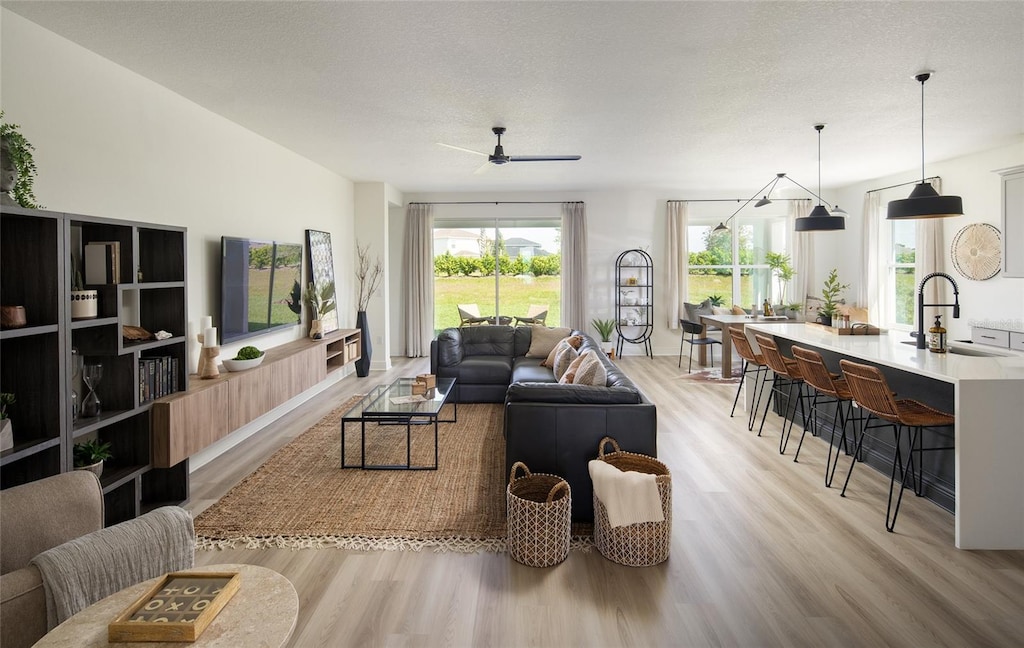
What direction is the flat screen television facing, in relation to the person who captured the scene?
facing the viewer and to the right of the viewer

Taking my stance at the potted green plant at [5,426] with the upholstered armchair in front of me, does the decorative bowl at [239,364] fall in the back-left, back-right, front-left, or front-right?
back-left

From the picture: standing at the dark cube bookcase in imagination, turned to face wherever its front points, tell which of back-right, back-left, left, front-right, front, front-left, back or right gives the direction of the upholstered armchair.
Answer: front-right

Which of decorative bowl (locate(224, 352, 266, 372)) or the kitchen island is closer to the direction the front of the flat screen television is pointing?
the kitchen island

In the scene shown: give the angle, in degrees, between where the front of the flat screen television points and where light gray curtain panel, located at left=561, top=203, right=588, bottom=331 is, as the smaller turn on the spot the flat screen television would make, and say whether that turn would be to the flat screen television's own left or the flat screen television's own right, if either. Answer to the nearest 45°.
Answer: approximately 90° to the flat screen television's own left

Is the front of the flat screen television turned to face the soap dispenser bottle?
yes

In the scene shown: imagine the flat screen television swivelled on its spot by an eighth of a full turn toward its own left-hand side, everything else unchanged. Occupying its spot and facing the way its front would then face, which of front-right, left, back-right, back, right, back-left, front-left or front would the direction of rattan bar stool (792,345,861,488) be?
front-right

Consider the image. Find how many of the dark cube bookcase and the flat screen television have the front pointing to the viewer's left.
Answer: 0

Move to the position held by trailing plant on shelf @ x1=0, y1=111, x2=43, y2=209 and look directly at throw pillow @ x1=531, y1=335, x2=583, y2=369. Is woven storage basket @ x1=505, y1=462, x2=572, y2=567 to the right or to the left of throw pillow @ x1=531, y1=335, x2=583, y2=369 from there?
right

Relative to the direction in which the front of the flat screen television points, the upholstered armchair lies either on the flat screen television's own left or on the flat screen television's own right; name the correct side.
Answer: on the flat screen television's own right

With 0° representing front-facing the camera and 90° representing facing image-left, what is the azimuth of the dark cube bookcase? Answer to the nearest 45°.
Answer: approximately 315°

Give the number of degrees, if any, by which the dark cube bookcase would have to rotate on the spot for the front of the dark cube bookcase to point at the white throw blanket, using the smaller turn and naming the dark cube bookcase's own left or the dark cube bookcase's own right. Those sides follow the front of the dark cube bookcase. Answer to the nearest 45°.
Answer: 0° — it already faces it

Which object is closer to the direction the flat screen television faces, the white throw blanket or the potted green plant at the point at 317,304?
the white throw blanket

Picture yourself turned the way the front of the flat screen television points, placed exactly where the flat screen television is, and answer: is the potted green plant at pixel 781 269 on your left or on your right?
on your left
